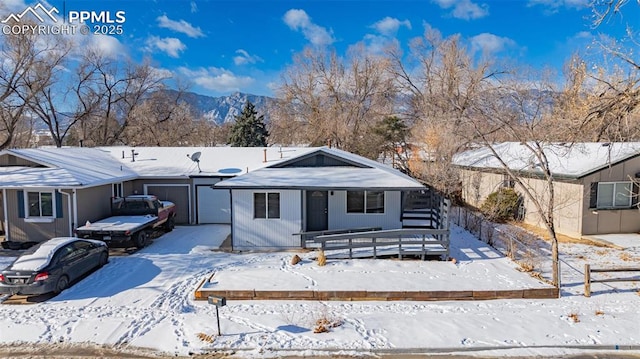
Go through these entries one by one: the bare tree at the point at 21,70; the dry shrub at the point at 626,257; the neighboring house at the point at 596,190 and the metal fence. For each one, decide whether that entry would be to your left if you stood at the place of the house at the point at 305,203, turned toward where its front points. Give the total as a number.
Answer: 3

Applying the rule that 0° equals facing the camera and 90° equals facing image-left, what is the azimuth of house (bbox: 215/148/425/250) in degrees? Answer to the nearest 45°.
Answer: approximately 0°

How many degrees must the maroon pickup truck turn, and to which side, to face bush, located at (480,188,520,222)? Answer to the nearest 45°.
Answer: approximately 45° to its right

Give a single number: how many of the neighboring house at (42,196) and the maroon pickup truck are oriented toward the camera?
1

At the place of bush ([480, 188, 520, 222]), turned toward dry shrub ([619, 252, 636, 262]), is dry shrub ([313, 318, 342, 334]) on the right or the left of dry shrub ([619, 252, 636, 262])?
right

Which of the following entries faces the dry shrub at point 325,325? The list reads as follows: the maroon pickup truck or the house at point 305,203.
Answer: the house

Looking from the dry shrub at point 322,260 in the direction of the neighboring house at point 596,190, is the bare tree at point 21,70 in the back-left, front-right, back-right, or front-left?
back-left

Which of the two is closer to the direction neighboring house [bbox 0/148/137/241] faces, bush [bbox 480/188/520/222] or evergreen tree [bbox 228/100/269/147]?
the bush

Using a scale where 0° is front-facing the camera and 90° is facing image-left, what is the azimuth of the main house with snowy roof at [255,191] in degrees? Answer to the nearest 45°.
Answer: approximately 0°

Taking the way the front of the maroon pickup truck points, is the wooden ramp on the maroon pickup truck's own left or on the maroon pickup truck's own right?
on the maroon pickup truck's own right

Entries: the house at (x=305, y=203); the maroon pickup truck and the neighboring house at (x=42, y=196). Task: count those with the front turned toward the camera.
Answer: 2
